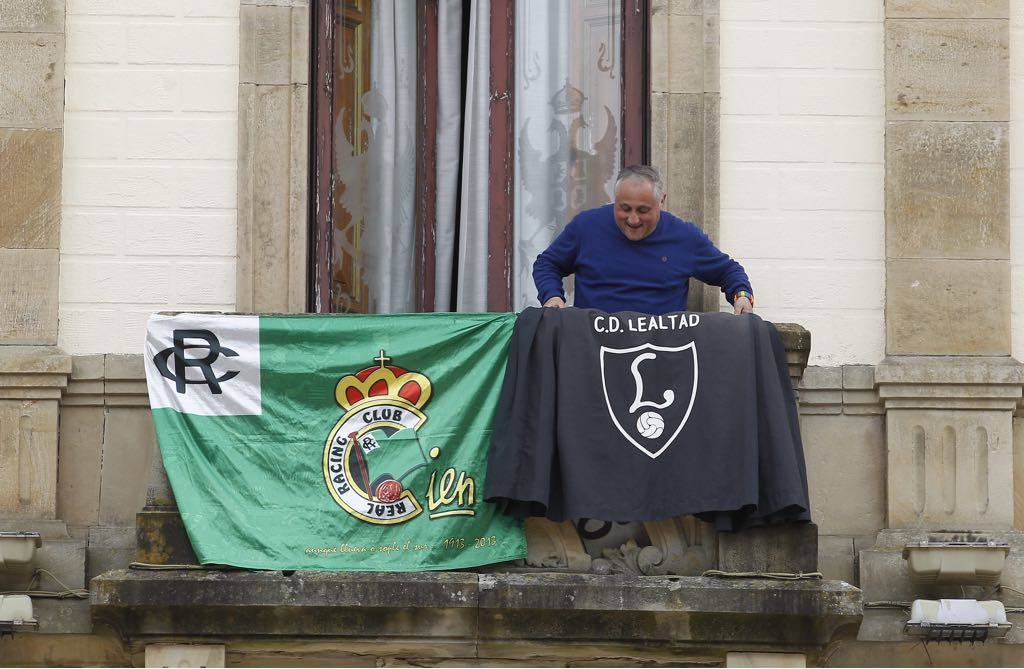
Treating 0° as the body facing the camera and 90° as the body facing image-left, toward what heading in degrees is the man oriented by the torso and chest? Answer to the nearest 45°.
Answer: approximately 0°

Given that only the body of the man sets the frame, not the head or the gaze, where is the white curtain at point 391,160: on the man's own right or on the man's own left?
on the man's own right
